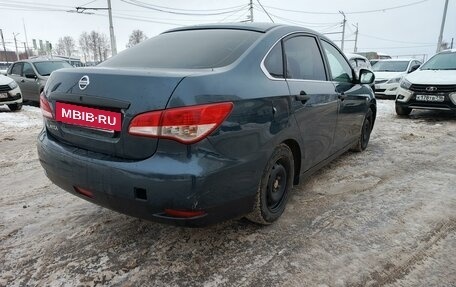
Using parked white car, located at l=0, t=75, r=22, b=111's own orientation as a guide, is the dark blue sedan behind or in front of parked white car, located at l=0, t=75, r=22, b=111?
in front

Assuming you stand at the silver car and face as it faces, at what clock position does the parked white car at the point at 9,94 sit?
The parked white car is roughly at 2 o'clock from the silver car.

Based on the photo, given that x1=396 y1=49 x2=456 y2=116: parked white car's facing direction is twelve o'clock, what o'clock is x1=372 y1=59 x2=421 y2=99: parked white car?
x1=372 y1=59 x2=421 y2=99: parked white car is roughly at 4 o'clock from x1=396 y1=49 x2=456 y2=116: parked white car.

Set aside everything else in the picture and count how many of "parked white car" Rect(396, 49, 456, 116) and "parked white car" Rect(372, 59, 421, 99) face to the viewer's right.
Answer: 0

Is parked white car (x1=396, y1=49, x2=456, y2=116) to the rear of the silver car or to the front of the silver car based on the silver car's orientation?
to the front

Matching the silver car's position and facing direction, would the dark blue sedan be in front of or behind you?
in front

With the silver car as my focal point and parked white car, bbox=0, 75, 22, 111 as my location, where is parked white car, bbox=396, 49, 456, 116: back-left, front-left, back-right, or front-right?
back-right

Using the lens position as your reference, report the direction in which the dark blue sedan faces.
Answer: facing away from the viewer and to the right of the viewer

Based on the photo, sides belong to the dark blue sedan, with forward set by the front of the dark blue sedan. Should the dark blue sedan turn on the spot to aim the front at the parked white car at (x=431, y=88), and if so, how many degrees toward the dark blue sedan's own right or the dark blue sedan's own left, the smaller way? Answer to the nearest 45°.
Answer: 0° — it already faces it

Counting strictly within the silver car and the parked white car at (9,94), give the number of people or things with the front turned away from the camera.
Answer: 0
